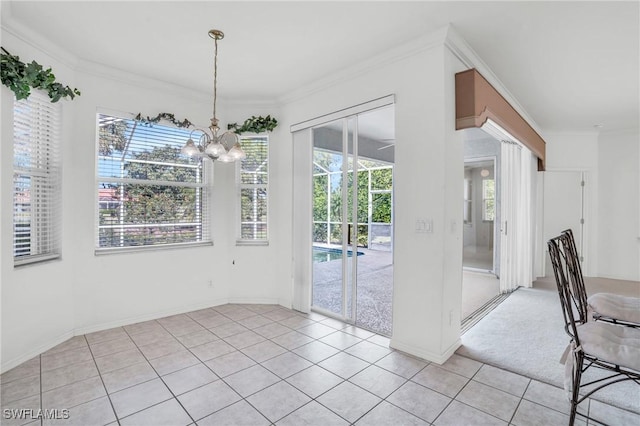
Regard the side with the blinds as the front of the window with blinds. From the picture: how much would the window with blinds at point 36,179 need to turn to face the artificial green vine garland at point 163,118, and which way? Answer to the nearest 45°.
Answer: approximately 45° to its left

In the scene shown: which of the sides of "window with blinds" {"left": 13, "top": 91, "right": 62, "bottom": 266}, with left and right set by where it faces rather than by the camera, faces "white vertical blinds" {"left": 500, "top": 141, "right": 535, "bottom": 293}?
front

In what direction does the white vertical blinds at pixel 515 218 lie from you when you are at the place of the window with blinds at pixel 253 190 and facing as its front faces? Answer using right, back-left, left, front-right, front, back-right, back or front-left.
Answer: left

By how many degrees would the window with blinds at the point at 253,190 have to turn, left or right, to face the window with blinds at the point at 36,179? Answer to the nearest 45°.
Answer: approximately 45° to its right

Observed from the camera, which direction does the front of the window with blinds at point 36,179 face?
facing the viewer and to the right of the viewer

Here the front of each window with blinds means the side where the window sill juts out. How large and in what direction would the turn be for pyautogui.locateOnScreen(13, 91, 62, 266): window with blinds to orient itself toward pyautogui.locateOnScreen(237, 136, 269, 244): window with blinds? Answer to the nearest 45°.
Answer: approximately 45° to its left

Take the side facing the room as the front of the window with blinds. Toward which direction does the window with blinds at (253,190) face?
toward the camera

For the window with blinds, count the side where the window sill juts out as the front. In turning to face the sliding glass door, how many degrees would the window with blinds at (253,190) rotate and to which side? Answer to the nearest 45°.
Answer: approximately 45° to its left

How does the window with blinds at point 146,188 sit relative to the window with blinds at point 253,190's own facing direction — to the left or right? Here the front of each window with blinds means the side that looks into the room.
on its right

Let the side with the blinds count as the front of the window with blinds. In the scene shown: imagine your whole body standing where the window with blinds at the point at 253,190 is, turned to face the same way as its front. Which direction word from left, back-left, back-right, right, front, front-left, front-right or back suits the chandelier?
front

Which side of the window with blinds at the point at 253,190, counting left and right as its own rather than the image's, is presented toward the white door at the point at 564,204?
left

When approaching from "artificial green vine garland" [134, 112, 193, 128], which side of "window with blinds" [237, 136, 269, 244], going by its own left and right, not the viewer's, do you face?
right

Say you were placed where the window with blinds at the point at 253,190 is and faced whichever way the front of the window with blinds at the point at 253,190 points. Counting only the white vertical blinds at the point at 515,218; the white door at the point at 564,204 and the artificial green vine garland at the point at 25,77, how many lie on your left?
2

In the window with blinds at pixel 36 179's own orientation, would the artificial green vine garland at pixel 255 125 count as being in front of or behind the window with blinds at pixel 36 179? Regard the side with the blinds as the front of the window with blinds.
in front

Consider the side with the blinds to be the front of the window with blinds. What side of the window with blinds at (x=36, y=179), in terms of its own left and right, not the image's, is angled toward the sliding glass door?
front

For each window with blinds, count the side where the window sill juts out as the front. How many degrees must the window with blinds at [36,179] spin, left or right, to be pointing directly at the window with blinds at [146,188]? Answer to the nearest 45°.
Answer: approximately 45° to its left

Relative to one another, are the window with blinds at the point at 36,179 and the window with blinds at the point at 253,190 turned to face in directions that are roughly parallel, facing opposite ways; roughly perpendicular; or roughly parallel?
roughly perpendicular

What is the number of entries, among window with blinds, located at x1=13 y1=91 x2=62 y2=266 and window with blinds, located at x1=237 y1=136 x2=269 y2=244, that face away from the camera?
0
